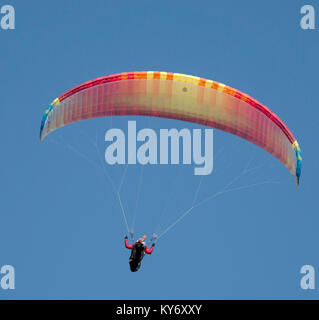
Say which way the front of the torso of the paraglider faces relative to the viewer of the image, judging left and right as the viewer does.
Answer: facing the viewer
